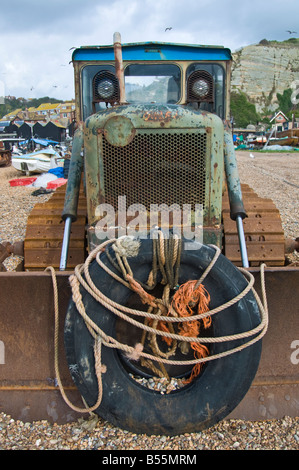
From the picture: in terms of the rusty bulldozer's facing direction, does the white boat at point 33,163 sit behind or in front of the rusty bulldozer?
behind

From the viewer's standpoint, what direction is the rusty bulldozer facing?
toward the camera
